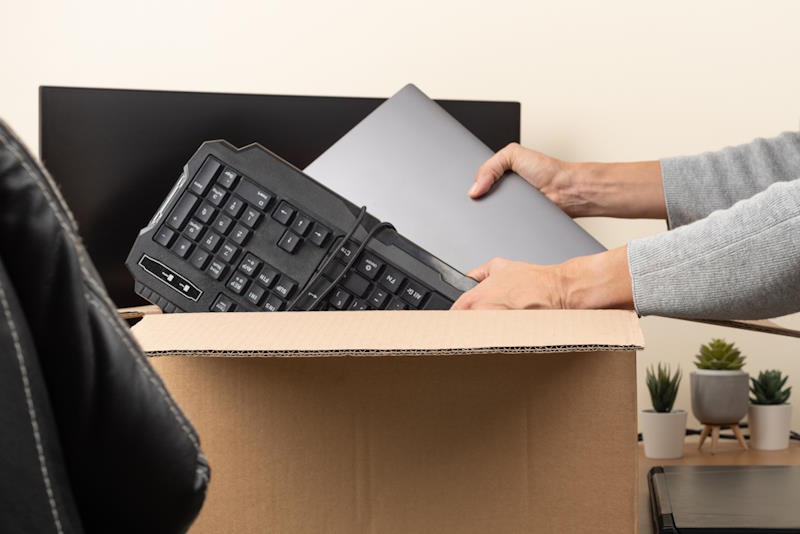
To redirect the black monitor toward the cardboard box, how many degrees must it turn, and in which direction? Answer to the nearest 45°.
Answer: approximately 45° to its left

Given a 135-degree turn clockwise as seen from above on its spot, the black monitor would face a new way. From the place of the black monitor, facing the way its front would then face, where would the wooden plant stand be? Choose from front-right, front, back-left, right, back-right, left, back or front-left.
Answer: back-right

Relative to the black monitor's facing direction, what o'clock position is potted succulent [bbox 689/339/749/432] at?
The potted succulent is roughly at 9 o'clock from the black monitor.

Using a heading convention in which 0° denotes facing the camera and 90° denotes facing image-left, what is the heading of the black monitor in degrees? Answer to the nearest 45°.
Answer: approximately 0°

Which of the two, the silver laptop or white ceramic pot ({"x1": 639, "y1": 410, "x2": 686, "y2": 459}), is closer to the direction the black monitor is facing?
the silver laptop

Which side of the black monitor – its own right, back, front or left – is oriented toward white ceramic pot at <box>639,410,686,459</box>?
left

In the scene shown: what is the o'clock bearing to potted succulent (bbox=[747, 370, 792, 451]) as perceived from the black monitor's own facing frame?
The potted succulent is roughly at 9 o'clock from the black monitor.

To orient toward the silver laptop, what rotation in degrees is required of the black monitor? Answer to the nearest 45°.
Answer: approximately 45° to its left
